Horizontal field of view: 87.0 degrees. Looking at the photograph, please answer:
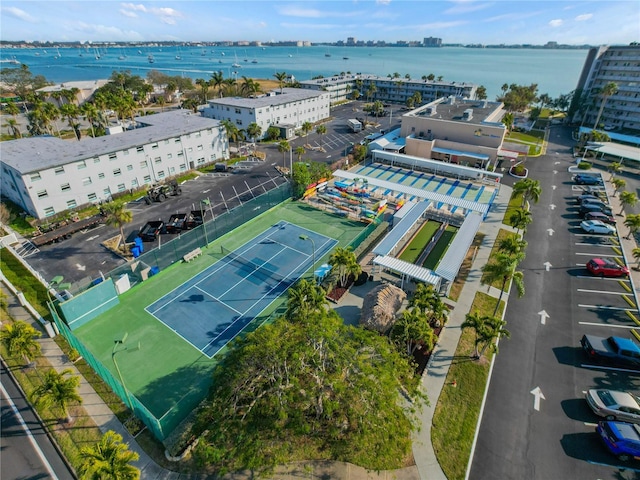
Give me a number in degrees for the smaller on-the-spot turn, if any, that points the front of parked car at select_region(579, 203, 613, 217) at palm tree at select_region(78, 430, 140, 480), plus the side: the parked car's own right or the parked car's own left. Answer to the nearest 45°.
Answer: approximately 90° to the parked car's own right

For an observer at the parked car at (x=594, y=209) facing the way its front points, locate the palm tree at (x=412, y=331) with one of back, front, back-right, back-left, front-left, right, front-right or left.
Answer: right

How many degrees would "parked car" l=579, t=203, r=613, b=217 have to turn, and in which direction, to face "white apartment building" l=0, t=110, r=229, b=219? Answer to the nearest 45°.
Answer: approximately 135° to its right

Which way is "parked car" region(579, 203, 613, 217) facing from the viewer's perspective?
to the viewer's right

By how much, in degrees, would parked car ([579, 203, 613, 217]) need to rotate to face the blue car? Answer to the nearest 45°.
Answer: approximately 90° to its right

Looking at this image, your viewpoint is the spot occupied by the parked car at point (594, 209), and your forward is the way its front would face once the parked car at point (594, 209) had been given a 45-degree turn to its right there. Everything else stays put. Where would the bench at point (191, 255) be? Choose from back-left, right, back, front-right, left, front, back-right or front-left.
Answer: right

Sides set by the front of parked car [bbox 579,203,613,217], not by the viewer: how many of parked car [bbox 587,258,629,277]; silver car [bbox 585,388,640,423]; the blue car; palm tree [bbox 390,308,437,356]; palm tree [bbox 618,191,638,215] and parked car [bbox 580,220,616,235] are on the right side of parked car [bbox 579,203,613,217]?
5

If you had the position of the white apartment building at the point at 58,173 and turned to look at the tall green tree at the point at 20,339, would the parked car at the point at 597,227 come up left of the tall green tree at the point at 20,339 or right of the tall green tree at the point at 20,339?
left

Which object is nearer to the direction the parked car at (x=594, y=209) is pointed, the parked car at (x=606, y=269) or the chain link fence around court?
the parked car

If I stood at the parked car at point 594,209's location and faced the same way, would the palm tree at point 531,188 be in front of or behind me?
behind

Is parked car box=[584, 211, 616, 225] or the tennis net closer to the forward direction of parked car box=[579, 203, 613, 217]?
the parked car

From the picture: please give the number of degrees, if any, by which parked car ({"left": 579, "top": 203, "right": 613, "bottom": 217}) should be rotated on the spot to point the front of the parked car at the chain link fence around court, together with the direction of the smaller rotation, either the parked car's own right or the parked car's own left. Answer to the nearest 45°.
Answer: approximately 135° to the parked car's own right

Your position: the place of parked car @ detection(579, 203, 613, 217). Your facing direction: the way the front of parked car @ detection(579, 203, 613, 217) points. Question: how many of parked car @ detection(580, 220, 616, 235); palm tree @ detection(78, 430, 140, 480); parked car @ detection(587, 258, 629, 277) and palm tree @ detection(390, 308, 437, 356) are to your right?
4

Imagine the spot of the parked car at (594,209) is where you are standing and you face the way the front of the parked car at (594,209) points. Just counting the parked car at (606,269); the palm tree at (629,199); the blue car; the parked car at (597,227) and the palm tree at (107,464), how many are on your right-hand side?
4

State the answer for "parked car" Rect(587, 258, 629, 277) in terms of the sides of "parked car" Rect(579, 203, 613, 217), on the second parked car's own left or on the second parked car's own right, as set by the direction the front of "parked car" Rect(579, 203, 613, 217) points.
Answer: on the second parked car's own right
